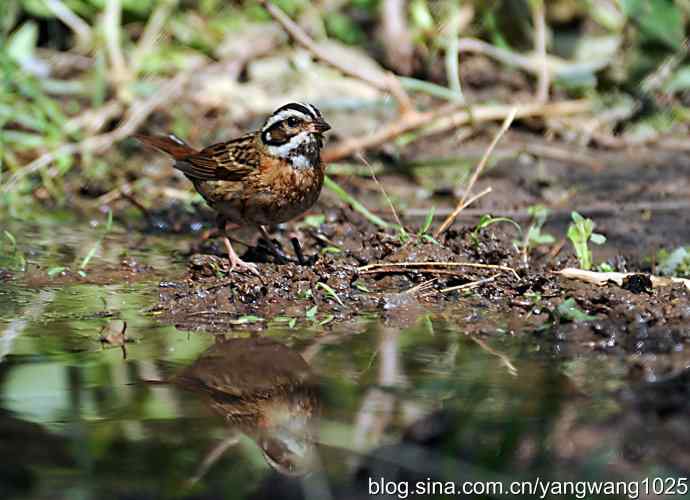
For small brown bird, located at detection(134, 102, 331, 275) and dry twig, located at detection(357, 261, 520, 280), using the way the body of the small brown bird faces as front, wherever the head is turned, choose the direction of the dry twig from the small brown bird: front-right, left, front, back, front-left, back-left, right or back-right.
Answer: front

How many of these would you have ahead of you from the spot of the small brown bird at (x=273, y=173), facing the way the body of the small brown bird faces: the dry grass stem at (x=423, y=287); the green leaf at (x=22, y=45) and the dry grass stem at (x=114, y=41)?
1

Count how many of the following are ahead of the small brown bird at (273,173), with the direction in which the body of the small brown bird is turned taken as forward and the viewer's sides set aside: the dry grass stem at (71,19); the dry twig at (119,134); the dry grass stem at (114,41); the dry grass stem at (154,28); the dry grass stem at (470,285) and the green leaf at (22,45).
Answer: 1

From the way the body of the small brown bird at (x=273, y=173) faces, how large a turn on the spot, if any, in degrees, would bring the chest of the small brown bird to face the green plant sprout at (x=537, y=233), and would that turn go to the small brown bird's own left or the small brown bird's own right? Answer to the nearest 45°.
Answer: approximately 45° to the small brown bird's own left

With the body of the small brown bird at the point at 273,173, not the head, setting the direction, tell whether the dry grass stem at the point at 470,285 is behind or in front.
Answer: in front

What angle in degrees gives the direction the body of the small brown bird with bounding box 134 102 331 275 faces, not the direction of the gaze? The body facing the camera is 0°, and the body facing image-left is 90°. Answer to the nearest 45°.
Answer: approximately 315°

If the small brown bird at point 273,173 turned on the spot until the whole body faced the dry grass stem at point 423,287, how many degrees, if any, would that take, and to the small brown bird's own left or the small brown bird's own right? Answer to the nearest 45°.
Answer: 0° — it already faces it

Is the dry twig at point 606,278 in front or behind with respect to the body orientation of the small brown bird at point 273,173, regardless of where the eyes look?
in front

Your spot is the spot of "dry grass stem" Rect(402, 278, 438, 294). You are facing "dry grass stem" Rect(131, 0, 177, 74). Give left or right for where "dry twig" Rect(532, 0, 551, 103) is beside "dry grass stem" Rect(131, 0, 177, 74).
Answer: right

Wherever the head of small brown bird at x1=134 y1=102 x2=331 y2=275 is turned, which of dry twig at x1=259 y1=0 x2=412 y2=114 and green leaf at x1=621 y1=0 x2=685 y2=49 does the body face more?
the green leaf

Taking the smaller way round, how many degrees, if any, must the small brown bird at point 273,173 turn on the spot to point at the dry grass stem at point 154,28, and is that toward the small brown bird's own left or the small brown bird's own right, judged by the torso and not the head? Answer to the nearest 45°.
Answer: approximately 135° to the small brown bird's own left

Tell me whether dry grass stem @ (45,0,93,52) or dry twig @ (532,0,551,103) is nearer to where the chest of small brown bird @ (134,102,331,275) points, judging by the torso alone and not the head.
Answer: the dry twig

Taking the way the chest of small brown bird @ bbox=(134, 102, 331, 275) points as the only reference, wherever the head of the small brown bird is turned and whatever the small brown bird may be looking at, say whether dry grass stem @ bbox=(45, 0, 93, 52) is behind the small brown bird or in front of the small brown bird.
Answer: behind

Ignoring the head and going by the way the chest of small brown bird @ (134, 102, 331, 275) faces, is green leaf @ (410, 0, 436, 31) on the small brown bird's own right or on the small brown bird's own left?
on the small brown bird's own left
